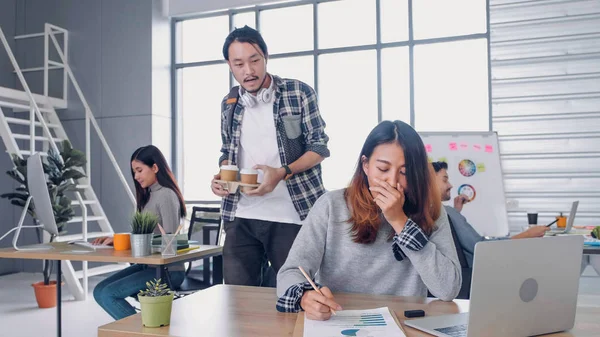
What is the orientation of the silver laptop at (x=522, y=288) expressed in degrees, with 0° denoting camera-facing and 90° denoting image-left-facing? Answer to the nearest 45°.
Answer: approximately 135°

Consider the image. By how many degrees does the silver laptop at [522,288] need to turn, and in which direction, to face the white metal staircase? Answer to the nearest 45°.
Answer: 0° — it already faces it

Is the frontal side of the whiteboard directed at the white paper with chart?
yes

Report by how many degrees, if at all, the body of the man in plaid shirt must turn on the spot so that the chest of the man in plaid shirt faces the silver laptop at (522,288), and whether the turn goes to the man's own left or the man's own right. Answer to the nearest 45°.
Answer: approximately 90° to the man's own left

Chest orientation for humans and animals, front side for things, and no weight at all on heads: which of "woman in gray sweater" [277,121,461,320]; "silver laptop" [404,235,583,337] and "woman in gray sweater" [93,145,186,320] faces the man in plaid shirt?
the silver laptop

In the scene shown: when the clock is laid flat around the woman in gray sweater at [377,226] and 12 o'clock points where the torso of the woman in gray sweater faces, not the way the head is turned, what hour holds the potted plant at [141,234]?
The potted plant is roughly at 4 o'clock from the woman in gray sweater.

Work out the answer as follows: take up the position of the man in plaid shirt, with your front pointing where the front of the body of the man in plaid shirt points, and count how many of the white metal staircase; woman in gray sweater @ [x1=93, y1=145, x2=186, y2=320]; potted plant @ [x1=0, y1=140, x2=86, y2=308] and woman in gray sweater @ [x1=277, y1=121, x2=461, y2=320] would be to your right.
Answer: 3

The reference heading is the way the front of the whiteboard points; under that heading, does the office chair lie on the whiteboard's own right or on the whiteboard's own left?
on the whiteboard's own right

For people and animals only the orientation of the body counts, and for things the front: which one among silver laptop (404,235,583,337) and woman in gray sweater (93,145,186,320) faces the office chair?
the silver laptop

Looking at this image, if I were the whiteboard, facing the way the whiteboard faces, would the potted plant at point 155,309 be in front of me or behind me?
in front
